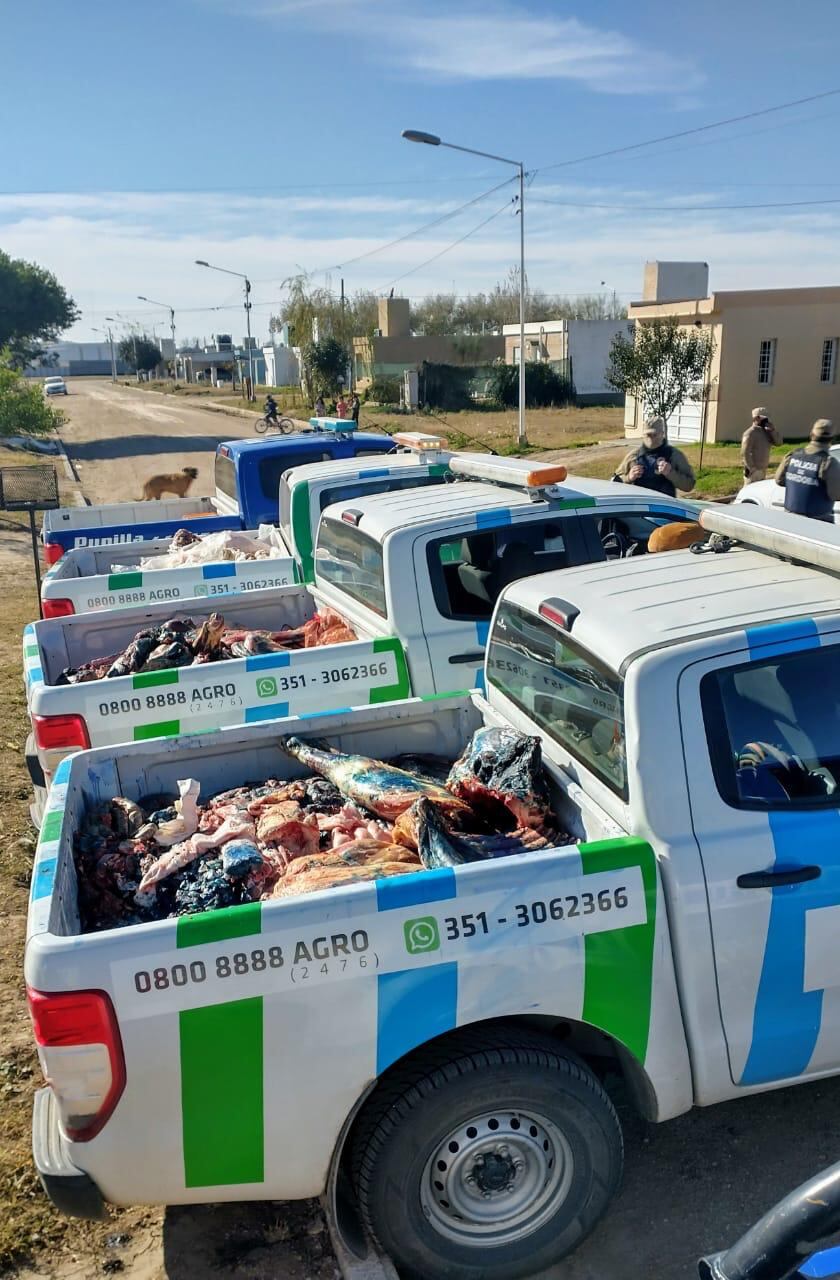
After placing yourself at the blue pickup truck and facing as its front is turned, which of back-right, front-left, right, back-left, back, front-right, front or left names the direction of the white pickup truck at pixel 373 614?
right

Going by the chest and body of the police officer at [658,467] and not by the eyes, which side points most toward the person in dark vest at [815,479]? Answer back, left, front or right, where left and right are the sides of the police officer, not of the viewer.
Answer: left

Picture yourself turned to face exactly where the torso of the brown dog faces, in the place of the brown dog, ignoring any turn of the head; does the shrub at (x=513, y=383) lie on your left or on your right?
on your left

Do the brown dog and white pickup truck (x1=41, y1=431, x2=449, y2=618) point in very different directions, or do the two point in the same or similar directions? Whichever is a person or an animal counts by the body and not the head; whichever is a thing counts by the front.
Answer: same or similar directions

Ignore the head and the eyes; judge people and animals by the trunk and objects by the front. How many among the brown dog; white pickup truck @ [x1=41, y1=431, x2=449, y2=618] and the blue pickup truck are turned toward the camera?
0

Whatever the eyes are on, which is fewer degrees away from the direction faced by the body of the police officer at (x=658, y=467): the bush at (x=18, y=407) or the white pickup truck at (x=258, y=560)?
the white pickup truck

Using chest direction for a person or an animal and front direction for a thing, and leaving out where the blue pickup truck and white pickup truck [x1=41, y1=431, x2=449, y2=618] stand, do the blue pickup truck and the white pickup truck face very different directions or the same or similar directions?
same or similar directions

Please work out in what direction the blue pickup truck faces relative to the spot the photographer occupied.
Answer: facing to the right of the viewer

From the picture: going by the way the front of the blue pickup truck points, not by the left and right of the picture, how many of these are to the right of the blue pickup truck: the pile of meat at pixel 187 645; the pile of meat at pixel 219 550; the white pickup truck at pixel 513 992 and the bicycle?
3

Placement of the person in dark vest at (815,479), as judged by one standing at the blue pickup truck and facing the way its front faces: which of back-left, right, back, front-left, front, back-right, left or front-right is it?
front

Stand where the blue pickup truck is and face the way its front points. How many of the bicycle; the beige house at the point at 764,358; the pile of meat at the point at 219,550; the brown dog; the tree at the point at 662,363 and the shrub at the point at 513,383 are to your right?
1

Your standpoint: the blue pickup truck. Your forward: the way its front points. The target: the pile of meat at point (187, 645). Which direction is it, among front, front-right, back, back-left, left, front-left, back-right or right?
right

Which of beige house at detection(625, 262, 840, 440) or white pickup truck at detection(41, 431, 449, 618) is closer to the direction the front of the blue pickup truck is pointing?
the beige house

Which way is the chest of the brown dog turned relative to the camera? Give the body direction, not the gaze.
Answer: to the viewer's right

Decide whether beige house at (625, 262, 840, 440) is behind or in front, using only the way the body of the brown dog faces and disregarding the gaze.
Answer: in front

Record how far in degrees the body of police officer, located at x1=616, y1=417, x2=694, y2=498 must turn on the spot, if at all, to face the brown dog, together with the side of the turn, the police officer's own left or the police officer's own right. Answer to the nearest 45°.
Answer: approximately 135° to the police officer's own right

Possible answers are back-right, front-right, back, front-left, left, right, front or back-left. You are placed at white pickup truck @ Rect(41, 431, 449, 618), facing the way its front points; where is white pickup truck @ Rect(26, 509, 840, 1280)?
right
